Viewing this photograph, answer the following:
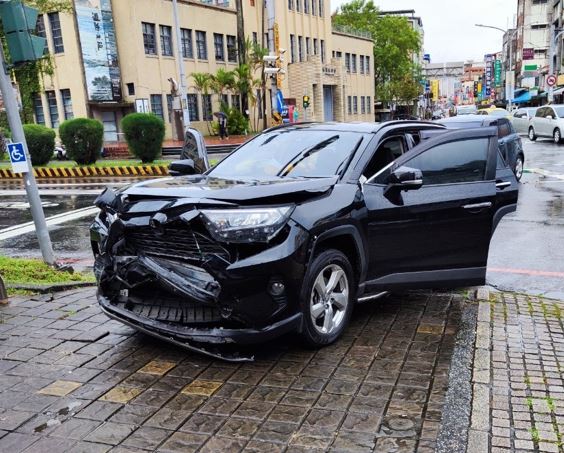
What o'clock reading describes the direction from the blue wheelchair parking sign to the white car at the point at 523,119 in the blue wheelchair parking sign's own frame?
The white car is roughly at 8 o'clock from the blue wheelchair parking sign.

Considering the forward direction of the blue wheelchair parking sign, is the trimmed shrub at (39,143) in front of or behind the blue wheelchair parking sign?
behind

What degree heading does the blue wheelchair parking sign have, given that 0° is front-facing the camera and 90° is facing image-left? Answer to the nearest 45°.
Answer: approximately 0°

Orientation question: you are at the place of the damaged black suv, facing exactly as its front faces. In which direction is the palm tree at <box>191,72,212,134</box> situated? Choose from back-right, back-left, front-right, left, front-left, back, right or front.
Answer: back-right

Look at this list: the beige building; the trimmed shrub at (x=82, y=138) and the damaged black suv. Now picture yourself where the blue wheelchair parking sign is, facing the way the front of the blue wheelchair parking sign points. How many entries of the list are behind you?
2

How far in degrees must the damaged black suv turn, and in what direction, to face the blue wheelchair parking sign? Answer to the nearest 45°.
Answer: approximately 90° to its right

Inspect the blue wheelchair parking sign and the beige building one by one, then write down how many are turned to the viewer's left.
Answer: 0

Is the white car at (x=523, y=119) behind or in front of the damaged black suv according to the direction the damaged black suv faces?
behind

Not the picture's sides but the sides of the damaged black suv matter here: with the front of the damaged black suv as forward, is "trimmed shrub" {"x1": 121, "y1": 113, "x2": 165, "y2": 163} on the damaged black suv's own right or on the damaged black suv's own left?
on the damaged black suv's own right

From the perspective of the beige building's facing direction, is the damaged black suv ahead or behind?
ahead

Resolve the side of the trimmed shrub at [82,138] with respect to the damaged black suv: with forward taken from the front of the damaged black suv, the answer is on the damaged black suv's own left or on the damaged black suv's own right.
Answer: on the damaged black suv's own right

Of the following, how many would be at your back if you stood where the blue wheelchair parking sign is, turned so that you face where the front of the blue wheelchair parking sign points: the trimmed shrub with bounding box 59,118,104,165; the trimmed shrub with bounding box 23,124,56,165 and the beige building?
3

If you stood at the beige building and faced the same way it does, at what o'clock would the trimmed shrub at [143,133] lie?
The trimmed shrub is roughly at 1 o'clock from the beige building.
